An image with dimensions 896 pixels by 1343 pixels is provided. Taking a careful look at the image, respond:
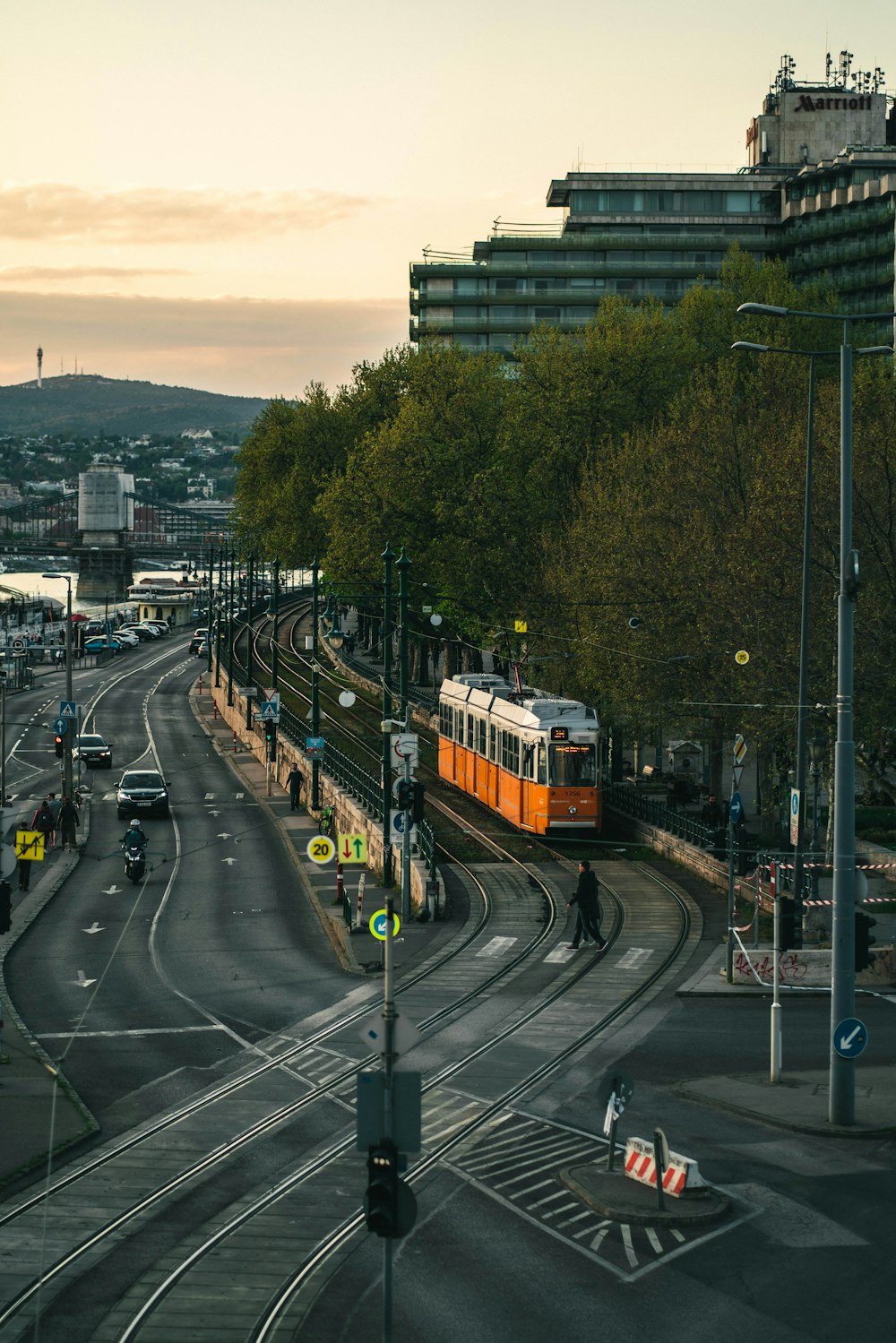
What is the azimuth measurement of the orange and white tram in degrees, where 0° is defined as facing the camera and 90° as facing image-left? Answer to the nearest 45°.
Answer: approximately 315°

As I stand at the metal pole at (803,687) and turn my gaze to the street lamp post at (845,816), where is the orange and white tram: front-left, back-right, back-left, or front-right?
back-right

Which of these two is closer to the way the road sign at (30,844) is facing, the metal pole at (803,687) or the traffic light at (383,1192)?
the traffic light

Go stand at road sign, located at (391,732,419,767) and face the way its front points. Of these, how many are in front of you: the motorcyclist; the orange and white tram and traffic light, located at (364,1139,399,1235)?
1

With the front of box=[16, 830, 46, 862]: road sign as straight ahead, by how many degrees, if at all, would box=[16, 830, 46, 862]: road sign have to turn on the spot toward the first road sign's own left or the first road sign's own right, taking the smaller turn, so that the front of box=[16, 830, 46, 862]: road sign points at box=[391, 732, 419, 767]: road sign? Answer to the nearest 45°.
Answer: approximately 90° to the first road sign's own left

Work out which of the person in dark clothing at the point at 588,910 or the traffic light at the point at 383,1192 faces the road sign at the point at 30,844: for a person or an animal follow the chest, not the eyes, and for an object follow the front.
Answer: the person in dark clothing

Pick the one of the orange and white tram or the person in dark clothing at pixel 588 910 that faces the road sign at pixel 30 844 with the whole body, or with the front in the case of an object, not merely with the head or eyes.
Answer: the person in dark clothing

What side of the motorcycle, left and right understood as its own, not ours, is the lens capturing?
front

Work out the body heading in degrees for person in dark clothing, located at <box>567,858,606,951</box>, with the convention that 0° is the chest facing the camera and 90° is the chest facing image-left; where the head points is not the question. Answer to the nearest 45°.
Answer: approximately 90°

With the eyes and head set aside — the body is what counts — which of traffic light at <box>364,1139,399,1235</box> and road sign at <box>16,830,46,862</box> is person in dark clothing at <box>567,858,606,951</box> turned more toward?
the road sign
